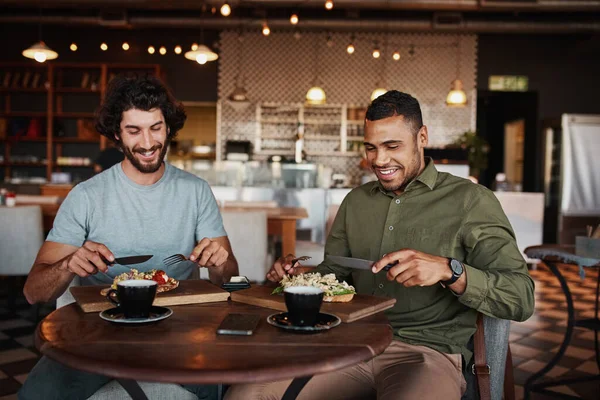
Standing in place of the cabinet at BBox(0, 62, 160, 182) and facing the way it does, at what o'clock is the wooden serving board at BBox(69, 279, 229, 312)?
The wooden serving board is roughly at 12 o'clock from the cabinet.

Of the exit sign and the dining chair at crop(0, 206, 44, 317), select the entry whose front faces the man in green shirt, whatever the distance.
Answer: the exit sign

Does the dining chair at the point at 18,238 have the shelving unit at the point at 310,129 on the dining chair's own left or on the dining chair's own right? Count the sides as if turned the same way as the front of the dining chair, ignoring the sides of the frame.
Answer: on the dining chair's own right

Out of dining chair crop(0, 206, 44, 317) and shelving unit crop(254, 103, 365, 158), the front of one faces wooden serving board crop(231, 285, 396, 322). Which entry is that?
the shelving unit

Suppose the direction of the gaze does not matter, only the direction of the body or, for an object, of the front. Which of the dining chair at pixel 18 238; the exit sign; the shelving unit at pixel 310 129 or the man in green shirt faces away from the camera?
the dining chair

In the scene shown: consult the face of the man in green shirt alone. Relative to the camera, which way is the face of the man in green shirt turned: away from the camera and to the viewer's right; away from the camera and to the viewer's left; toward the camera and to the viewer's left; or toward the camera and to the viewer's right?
toward the camera and to the viewer's left

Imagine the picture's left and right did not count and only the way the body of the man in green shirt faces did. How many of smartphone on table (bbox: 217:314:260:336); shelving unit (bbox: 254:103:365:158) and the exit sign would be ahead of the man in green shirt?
1

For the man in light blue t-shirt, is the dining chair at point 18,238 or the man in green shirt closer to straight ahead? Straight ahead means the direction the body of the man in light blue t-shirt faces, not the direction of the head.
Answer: the man in green shirt

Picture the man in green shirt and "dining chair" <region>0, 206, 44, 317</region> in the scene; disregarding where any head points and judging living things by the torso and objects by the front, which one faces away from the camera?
the dining chair

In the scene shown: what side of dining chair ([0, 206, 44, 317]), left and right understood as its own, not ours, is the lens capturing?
back

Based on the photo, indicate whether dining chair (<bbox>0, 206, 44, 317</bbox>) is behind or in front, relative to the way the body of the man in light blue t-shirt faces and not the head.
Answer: behind

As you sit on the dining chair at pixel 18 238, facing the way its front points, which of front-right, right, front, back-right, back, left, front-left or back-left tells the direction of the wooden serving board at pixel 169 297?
back

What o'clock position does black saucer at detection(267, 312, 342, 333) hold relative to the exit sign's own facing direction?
The black saucer is roughly at 12 o'clock from the exit sign.

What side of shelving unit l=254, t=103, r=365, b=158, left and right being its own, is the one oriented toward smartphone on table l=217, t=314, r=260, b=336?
front
